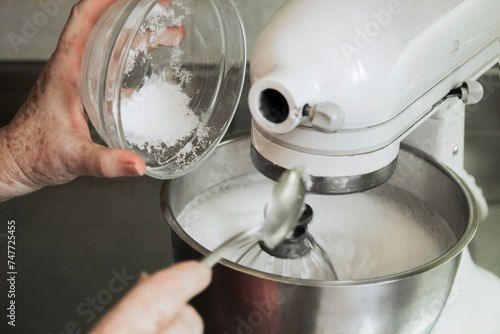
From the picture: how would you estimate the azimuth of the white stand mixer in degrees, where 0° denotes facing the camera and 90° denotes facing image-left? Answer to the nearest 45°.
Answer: approximately 45°
